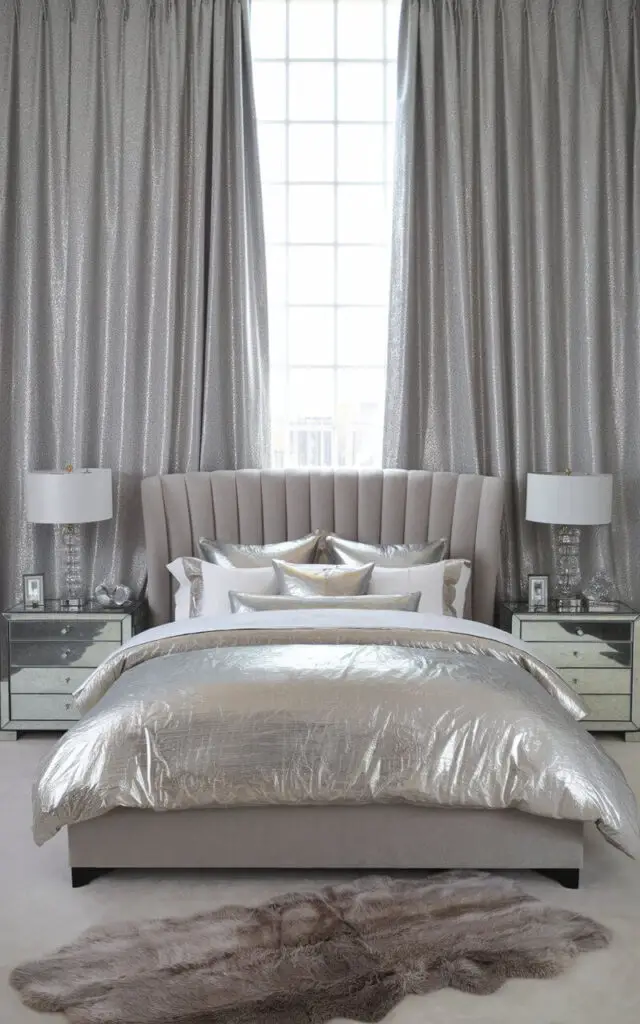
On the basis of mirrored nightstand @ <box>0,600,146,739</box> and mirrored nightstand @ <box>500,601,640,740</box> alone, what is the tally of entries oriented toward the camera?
2

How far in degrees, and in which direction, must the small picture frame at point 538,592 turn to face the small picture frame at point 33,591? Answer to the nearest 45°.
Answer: approximately 90° to its right

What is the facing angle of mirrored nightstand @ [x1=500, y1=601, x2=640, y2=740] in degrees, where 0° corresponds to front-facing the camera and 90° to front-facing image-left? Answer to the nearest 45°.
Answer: approximately 0°

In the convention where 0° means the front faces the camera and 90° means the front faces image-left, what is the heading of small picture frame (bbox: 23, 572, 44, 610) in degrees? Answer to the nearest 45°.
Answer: approximately 0°

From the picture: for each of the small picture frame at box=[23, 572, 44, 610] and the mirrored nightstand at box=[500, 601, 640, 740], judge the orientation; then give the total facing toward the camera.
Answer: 2

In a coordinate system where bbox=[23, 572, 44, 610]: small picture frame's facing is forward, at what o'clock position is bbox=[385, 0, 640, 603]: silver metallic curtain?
The silver metallic curtain is roughly at 9 o'clock from the small picture frame.

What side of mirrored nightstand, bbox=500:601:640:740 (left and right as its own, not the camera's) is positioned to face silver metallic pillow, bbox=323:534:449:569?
right

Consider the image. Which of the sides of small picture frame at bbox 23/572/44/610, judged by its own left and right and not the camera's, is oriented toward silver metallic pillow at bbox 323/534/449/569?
left
